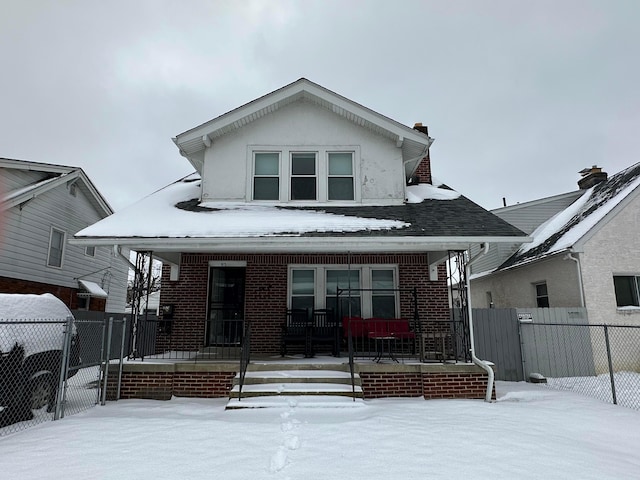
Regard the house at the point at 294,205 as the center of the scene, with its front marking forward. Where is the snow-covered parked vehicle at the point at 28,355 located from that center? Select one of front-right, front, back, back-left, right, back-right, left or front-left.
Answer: front-right

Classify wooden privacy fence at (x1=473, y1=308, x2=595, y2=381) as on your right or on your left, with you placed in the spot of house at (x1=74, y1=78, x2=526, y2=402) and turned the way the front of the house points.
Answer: on your left

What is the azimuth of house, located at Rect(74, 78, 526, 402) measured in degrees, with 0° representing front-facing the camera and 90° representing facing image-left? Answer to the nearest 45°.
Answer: approximately 0°

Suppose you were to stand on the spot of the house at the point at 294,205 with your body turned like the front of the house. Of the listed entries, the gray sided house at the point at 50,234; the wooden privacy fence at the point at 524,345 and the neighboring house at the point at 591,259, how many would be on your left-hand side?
2

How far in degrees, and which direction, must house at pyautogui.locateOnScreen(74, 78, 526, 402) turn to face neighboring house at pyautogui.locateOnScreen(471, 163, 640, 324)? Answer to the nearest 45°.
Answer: approximately 90° to its left

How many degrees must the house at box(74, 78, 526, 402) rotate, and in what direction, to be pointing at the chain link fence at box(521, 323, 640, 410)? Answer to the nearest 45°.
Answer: approximately 90° to its left

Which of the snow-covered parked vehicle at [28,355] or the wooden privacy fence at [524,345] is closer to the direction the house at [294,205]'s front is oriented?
the snow-covered parked vehicle
